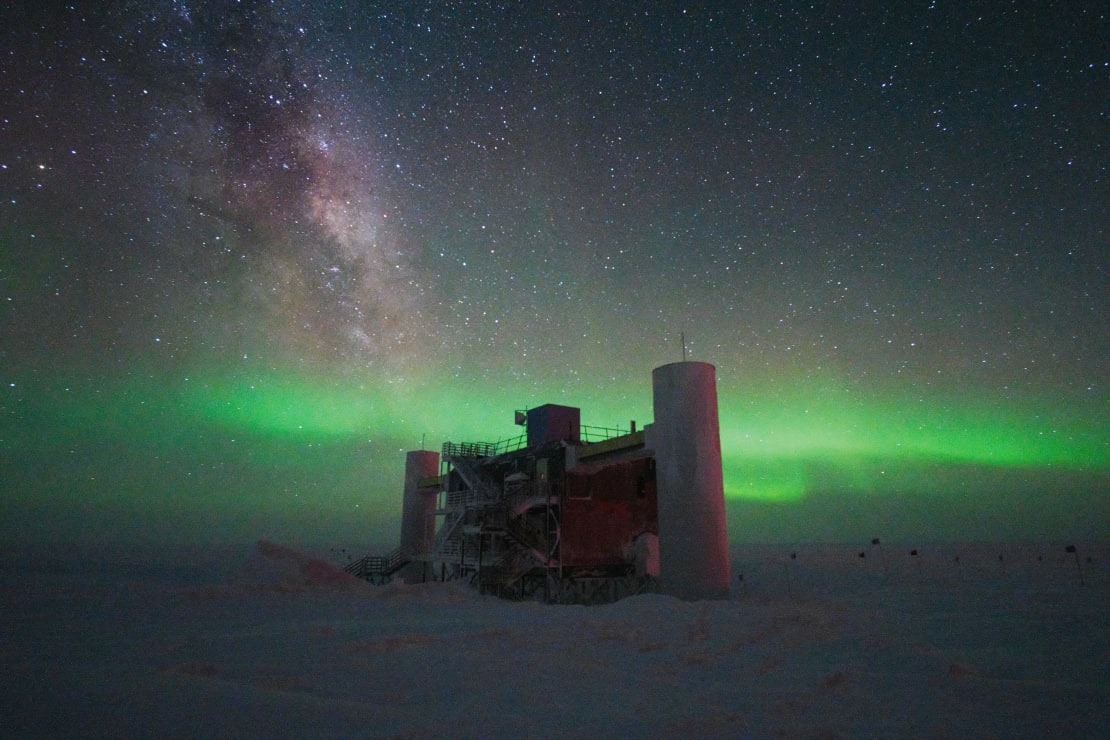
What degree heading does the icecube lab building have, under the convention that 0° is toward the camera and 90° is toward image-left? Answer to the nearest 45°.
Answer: approximately 45°
